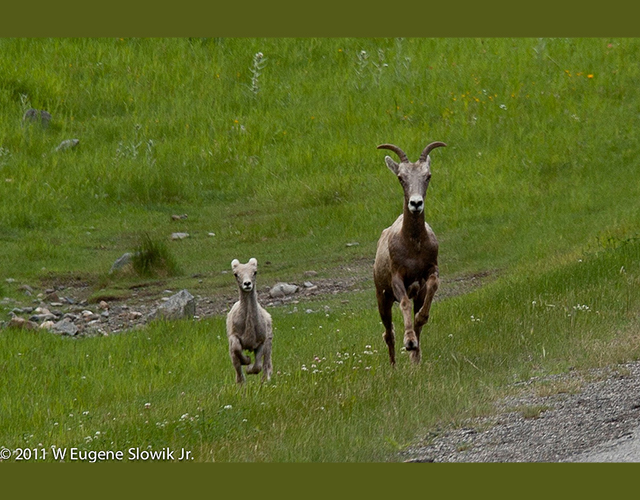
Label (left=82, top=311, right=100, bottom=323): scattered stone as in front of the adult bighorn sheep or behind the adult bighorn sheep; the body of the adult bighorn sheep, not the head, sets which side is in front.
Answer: behind

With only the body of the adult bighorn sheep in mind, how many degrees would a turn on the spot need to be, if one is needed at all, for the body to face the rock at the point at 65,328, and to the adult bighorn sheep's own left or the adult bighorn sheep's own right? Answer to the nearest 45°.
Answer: approximately 135° to the adult bighorn sheep's own right

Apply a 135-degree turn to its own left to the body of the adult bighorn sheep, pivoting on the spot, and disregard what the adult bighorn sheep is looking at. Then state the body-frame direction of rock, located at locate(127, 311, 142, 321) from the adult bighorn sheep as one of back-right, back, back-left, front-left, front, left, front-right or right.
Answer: left

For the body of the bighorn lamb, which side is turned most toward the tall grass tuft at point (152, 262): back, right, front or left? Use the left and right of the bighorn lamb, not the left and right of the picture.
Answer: back

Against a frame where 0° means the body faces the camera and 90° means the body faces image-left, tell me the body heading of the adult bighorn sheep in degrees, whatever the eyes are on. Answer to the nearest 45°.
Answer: approximately 0°

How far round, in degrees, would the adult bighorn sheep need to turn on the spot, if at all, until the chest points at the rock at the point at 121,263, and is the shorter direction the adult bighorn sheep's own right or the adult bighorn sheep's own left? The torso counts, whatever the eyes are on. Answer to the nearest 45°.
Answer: approximately 135° to the adult bighorn sheep's own right

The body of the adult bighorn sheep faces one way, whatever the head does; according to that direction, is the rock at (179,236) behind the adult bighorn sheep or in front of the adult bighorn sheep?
behind

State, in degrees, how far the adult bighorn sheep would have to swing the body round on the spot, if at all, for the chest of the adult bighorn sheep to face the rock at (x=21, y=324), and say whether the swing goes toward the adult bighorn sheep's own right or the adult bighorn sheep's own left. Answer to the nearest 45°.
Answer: approximately 135° to the adult bighorn sheep's own right

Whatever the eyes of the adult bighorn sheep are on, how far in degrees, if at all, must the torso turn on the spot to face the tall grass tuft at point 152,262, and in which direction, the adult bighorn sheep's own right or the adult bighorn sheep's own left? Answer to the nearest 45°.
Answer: approximately 135° to the adult bighorn sheep's own right

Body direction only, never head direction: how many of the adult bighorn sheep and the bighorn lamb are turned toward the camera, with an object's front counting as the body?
2

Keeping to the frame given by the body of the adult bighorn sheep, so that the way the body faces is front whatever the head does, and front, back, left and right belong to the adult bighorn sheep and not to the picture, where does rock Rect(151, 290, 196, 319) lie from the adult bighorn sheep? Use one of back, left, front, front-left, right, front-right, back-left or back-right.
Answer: back-right
